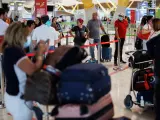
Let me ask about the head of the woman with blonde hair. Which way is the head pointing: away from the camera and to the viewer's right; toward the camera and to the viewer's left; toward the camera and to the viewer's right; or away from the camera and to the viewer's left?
away from the camera and to the viewer's right

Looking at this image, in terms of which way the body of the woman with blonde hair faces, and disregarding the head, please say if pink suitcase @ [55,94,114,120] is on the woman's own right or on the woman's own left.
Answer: on the woman's own right

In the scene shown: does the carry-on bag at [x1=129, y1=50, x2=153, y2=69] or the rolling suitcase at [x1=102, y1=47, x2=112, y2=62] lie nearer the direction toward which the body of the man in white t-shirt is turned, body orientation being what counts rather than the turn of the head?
the rolling suitcase

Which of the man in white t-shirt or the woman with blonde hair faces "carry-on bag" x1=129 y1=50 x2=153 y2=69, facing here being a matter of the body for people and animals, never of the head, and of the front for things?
the woman with blonde hair

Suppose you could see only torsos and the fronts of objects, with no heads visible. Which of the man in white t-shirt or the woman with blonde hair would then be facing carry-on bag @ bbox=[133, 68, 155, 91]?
the woman with blonde hair

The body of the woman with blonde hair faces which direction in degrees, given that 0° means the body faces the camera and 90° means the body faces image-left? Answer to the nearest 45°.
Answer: approximately 225°
